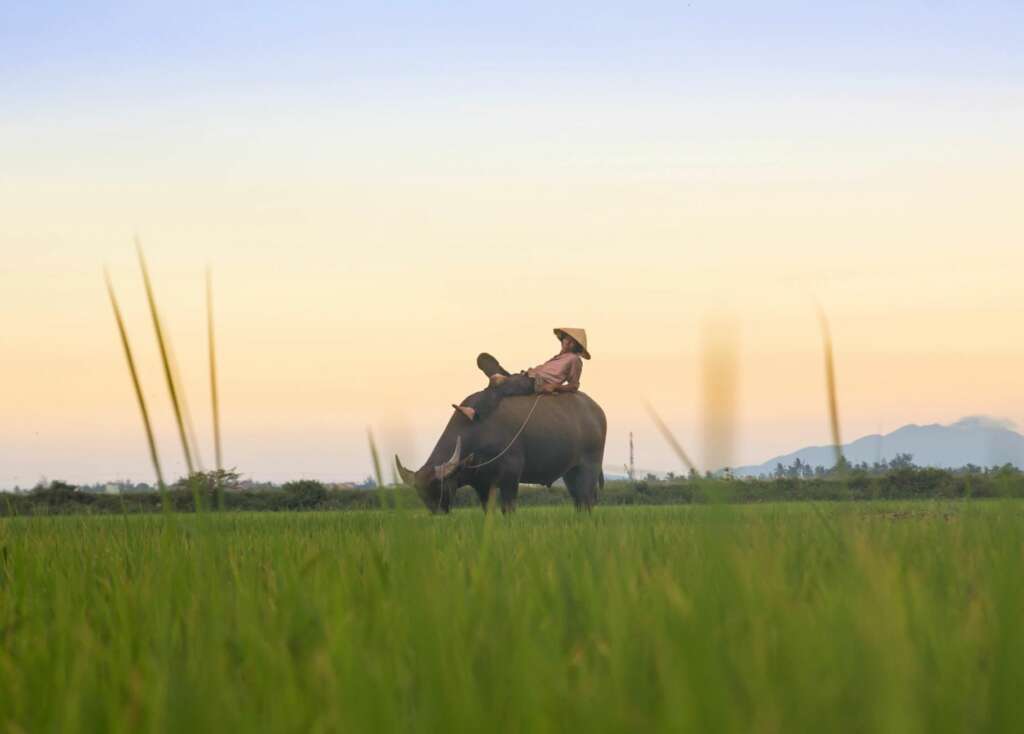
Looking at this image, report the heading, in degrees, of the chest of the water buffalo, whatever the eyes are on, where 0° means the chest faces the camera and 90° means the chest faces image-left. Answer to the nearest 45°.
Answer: approximately 90°

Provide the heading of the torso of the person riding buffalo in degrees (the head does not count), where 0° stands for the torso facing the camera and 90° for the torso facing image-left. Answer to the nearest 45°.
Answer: approximately 90°
